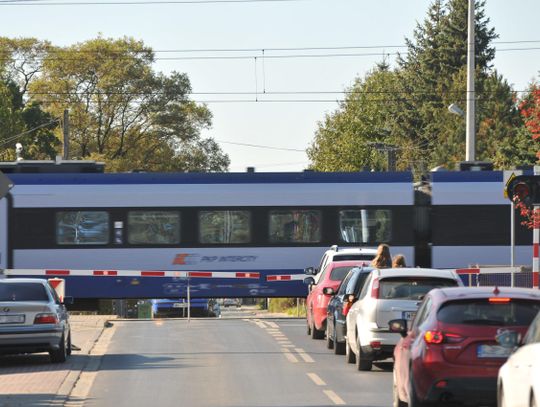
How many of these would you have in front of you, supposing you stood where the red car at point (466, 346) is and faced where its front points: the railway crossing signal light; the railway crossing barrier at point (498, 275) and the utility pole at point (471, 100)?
3

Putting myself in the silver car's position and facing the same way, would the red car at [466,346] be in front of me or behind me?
behind

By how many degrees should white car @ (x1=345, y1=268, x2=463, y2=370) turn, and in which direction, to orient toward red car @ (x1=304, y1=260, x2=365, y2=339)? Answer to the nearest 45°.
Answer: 0° — it already faces it

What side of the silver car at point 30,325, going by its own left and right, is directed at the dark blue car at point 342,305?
right

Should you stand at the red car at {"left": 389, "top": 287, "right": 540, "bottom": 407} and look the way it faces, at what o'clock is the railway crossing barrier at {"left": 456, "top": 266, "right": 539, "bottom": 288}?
The railway crossing barrier is roughly at 12 o'clock from the red car.

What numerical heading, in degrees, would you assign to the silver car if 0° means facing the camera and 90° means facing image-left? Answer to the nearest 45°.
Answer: approximately 180°

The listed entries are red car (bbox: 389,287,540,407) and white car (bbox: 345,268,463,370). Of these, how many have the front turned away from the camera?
2

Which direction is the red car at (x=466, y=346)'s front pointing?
away from the camera

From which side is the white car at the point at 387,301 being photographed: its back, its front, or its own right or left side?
back

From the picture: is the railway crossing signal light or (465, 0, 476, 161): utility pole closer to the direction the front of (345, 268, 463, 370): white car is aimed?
the utility pole
